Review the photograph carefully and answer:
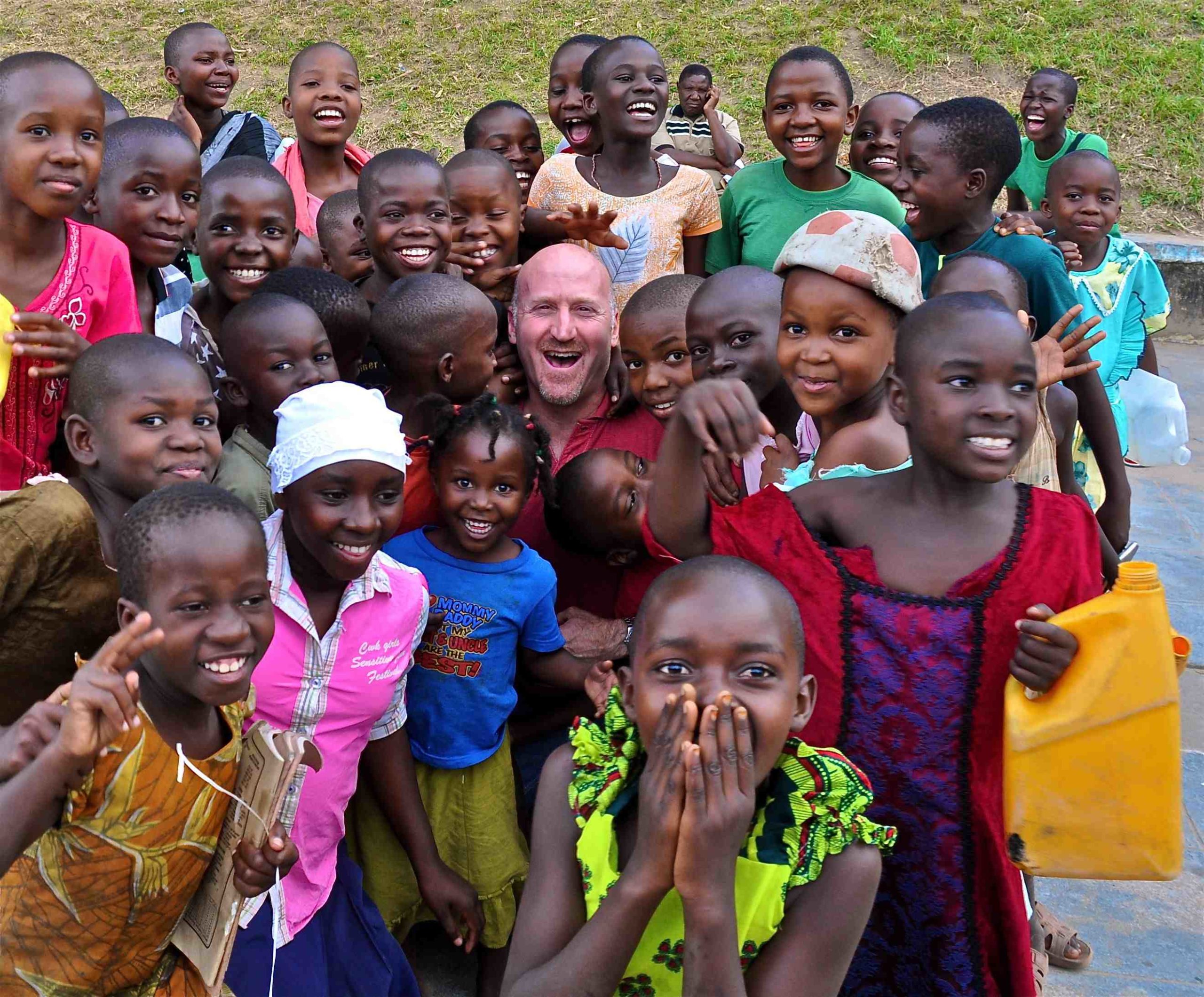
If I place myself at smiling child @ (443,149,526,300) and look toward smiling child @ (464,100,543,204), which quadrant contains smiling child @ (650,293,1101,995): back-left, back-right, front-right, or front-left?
back-right

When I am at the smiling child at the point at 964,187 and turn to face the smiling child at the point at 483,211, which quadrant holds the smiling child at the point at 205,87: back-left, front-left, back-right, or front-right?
front-right

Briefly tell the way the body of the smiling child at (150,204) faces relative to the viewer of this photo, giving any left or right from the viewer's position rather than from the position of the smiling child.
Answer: facing the viewer and to the right of the viewer

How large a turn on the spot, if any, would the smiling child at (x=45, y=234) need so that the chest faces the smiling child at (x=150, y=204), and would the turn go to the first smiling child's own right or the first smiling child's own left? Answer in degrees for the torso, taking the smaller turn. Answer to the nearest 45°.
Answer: approximately 135° to the first smiling child's own left

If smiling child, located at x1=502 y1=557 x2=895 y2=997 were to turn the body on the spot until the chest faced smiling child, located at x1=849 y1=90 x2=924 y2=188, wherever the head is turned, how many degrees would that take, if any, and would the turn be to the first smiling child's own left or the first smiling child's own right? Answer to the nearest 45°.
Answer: approximately 180°

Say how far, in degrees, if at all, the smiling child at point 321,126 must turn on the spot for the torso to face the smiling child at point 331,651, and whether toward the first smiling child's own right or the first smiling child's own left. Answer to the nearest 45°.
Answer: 0° — they already face them

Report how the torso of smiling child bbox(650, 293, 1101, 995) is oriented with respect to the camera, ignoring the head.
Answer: toward the camera

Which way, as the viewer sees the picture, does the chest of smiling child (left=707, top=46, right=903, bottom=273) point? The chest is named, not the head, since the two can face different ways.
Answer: toward the camera

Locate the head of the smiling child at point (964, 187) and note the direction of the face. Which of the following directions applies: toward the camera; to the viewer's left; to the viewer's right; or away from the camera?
to the viewer's left

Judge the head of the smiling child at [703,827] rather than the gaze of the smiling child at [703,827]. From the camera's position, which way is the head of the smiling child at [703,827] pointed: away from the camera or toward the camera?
toward the camera

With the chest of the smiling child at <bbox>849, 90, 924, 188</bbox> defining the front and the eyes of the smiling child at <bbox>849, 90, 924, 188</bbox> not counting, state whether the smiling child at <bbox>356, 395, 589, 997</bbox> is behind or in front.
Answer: in front

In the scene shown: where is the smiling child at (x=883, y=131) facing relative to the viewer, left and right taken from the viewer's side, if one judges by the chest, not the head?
facing the viewer
